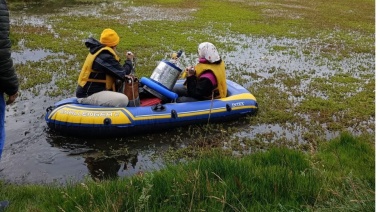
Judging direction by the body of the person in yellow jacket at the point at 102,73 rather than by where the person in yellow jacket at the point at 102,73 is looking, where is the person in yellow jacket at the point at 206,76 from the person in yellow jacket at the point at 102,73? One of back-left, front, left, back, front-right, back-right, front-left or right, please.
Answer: front

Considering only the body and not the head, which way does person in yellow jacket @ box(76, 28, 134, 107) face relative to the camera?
to the viewer's right
